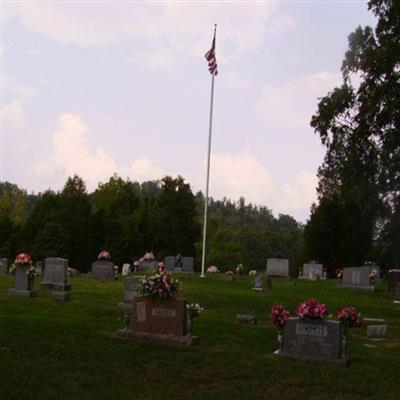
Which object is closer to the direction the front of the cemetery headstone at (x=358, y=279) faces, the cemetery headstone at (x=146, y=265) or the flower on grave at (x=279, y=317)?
the flower on grave

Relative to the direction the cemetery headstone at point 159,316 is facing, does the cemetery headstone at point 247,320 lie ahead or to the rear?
to the rear

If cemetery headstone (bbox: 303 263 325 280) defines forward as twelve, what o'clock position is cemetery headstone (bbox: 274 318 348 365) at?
cemetery headstone (bbox: 274 318 348 365) is roughly at 12 o'clock from cemetery headstone (bbox: 303 263 325 280).

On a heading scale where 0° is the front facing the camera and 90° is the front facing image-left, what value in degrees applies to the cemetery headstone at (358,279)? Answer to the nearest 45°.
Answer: approximately 0°

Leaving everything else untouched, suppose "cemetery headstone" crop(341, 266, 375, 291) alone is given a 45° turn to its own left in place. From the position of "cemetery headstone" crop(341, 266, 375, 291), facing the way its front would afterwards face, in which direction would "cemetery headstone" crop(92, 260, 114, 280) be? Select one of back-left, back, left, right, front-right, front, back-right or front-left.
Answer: back-right

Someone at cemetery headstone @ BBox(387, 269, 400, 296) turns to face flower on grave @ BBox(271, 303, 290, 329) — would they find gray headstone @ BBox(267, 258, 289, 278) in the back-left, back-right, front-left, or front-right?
back-right

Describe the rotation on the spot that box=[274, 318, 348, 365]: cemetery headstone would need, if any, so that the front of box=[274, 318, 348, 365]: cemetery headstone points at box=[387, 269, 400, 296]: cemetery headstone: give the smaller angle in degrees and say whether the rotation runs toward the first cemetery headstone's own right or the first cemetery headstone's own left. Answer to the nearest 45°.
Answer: approximately 180°

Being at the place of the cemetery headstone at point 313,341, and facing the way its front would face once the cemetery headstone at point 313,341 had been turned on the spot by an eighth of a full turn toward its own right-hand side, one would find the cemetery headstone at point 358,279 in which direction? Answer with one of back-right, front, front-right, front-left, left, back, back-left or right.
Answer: back-right

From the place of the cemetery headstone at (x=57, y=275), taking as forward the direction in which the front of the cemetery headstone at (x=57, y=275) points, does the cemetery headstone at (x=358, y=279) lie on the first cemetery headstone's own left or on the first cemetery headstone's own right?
on the first cemetery headstone's own left

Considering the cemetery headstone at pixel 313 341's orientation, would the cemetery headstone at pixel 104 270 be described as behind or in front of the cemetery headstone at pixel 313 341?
behind
